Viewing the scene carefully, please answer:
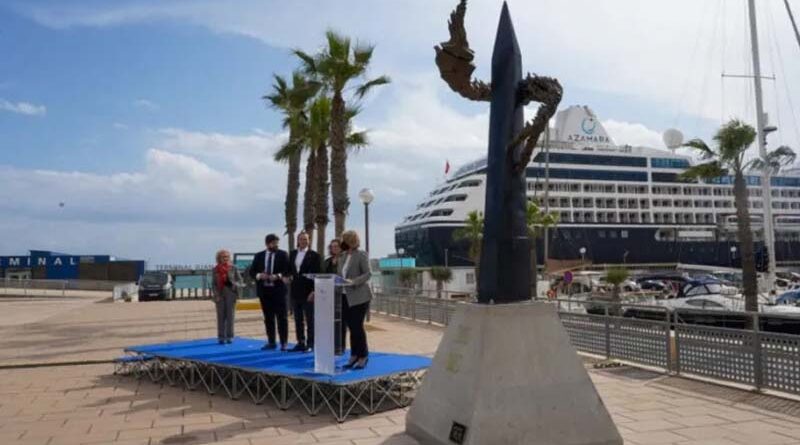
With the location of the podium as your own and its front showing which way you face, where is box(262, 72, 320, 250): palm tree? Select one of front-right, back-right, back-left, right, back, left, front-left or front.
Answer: back-right

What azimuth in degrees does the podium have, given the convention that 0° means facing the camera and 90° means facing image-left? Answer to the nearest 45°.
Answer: approximately 45°

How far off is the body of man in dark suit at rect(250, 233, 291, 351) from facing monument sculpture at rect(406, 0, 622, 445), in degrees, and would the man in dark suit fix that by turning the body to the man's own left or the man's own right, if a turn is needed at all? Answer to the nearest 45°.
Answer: approximately 45° to the man's own left

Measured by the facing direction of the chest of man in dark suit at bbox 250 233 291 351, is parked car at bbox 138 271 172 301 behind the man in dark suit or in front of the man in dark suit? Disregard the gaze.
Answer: behind

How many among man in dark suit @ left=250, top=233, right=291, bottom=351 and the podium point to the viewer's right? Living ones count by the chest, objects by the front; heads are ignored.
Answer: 0

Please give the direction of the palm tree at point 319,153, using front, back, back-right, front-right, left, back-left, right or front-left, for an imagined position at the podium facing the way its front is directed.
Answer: back-right

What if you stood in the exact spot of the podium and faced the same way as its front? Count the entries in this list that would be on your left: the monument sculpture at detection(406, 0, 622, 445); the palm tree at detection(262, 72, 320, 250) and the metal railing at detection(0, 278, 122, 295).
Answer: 1

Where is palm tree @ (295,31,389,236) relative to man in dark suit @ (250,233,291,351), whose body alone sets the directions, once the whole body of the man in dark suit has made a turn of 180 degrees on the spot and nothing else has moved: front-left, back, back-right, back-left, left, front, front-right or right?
front

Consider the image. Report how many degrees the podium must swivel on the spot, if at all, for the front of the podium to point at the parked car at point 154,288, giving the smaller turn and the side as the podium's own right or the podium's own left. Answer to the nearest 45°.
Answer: approximately 135° to the podium's own right

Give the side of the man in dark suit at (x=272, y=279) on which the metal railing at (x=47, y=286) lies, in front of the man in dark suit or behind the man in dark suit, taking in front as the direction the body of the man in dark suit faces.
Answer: behind

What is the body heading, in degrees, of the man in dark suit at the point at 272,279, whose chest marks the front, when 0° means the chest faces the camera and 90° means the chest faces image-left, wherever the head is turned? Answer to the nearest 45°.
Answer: approximately 0°
